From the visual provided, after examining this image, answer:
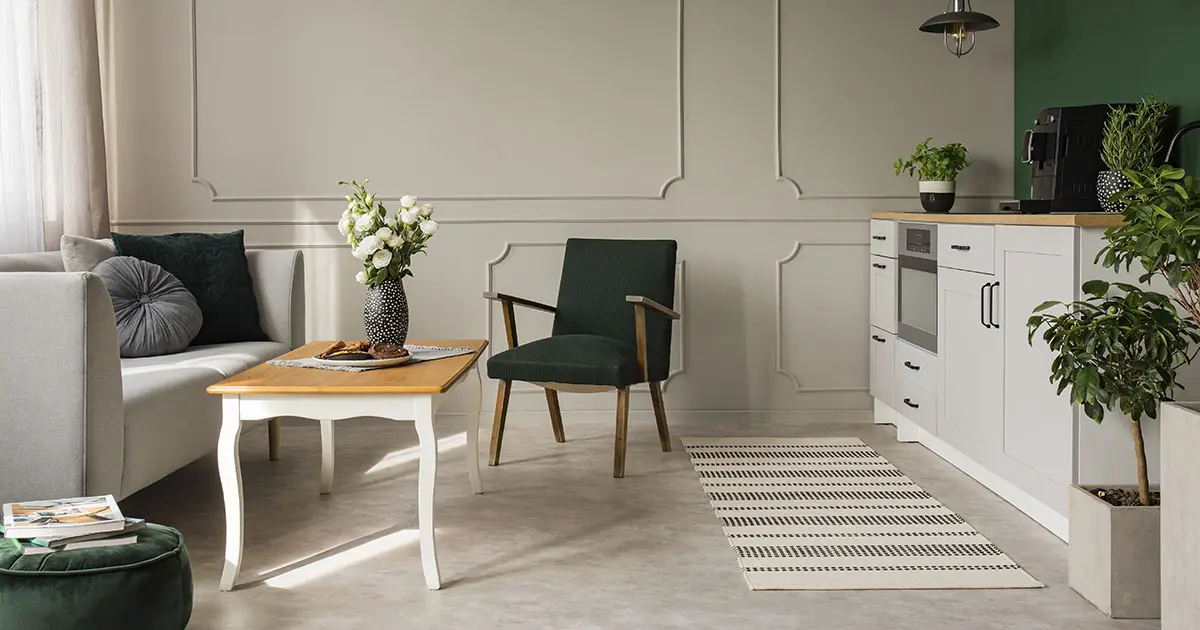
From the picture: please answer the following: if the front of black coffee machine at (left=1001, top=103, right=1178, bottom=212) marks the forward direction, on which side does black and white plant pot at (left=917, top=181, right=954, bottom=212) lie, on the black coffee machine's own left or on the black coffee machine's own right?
on the black coffee machine's own right

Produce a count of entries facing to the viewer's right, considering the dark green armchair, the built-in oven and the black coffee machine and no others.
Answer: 0

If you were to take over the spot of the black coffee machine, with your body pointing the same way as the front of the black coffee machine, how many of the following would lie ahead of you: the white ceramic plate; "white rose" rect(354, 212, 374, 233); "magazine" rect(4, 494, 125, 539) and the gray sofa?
4

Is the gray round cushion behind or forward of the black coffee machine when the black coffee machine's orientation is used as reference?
forward

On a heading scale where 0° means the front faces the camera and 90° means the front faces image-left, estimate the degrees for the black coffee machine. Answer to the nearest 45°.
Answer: approximately 45°

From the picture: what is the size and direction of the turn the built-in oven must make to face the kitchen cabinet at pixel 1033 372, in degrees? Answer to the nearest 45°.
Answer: approximately 45° to its left

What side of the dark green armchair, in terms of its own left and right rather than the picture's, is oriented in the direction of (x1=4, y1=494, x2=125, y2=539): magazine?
front

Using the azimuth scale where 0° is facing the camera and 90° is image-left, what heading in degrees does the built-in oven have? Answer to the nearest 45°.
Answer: approximately 45°

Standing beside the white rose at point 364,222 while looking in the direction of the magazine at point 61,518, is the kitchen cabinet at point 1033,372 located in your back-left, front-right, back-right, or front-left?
back-left

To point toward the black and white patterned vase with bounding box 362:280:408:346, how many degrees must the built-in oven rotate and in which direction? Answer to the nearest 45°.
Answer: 0° — it already faces it

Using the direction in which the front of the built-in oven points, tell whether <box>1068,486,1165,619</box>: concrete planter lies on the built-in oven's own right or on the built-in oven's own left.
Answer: on the built-in oven's own left

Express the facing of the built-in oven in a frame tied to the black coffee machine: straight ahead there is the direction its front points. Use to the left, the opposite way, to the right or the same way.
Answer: the same way

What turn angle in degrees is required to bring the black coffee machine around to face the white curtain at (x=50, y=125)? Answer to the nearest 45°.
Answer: approximately 45° to its right

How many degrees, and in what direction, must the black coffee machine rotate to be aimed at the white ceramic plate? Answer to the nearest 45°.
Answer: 0° — it already faces it

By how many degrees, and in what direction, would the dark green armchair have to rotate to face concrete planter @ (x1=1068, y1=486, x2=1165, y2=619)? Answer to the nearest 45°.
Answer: approximately 90° to its left

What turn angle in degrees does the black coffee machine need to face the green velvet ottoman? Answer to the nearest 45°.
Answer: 0° — it already faces it
